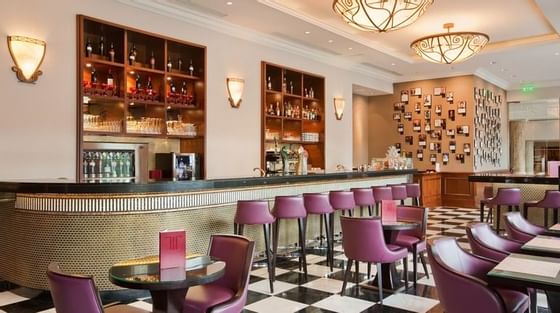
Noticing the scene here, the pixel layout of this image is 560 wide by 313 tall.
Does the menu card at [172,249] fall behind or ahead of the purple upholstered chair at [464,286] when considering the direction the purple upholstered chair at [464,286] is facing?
behind

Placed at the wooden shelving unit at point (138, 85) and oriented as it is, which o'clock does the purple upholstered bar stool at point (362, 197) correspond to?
The purple upholstered bar stool is roughly at 11 o'clock from the wooden shelving unit.

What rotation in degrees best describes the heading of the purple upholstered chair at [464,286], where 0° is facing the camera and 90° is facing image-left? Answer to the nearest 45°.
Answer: approximately 270°

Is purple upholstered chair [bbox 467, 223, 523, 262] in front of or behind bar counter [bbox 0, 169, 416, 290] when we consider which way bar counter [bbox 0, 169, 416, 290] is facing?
in front

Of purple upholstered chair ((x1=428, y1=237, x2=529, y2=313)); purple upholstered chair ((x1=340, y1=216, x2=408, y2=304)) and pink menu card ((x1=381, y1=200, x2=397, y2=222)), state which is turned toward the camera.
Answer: the pink menu card

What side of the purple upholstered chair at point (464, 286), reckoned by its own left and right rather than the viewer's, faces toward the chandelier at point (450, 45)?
left

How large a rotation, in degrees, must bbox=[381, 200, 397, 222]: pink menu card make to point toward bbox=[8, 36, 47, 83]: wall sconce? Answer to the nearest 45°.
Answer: approximately 90° to its right

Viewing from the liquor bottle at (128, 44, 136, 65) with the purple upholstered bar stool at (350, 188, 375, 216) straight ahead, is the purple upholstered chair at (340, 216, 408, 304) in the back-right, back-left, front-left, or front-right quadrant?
front-right

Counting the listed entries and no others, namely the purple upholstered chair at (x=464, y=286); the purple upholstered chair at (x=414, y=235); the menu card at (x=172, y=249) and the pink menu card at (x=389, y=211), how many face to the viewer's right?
1

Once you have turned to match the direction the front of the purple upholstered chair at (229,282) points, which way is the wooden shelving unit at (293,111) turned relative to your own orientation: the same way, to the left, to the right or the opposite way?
to the left

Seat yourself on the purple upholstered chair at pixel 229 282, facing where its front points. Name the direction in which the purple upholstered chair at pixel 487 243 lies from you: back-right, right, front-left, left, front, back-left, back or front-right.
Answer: back-left

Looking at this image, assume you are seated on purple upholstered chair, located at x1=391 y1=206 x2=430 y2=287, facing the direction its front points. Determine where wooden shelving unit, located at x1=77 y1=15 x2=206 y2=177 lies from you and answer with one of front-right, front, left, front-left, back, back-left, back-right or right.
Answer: front-right

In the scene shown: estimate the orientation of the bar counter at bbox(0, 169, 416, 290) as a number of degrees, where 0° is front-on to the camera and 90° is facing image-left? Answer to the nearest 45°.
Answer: approximately 315°

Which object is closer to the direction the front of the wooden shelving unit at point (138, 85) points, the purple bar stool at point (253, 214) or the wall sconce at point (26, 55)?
the purple bar stool

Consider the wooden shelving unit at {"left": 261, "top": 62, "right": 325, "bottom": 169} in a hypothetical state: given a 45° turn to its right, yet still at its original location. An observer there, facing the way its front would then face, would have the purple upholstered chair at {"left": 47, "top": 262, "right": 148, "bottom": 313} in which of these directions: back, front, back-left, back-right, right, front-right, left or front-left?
front

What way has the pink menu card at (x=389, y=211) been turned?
toward the camera

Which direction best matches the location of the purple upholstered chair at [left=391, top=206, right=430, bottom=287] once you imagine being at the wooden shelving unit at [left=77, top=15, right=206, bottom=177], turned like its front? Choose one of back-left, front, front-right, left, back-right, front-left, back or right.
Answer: front

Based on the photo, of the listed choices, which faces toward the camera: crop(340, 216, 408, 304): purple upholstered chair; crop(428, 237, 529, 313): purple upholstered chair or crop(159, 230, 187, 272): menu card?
the menu card

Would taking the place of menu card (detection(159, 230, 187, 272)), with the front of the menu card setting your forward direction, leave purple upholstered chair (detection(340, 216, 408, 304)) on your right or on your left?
on your left

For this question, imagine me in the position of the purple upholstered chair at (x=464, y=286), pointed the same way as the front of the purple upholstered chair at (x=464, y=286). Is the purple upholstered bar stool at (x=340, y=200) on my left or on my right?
on my left
